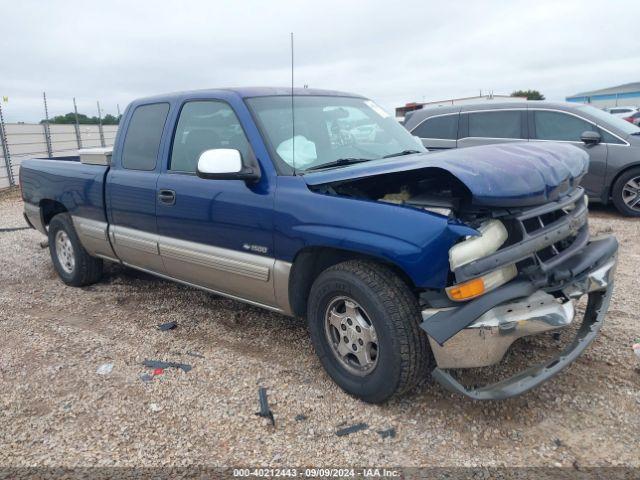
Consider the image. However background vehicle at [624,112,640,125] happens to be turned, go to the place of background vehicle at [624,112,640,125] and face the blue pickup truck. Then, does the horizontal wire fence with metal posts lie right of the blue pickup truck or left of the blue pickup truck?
right

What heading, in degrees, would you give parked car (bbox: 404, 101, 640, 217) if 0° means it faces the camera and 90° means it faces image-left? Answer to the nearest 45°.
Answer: approximately 270°

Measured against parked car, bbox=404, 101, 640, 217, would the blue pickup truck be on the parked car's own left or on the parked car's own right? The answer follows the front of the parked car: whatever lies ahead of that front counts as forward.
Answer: on the parked car's own right

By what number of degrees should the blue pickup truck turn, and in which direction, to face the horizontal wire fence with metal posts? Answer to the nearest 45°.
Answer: approximately 180°

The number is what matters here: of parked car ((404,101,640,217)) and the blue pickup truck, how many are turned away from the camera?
0

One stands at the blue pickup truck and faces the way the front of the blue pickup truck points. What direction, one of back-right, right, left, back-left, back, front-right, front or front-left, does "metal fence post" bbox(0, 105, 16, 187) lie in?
back

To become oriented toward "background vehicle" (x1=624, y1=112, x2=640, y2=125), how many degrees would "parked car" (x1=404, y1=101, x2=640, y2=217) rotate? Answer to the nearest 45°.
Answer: approximately 90° to its left

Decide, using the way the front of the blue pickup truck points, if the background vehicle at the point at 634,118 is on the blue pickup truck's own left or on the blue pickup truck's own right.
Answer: on the blue pickup truck's own left

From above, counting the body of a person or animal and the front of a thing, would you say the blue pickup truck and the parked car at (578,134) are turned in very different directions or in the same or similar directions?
same or similar directions

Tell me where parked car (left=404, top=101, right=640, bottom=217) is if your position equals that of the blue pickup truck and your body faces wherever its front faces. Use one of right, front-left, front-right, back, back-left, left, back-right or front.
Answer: left

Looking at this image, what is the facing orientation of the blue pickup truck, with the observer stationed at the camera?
facing the viewer and to the right of the viewer

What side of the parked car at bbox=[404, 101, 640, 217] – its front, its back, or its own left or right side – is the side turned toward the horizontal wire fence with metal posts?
back

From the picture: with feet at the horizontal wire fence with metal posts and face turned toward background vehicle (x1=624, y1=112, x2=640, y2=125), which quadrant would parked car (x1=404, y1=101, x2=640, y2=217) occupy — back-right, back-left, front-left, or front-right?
front-right
